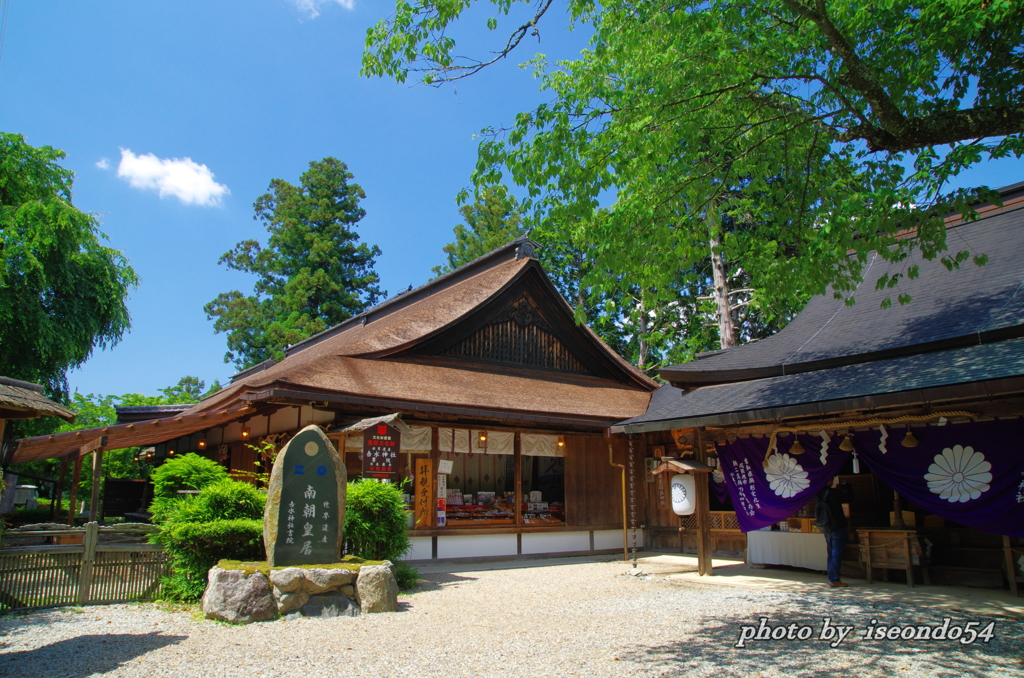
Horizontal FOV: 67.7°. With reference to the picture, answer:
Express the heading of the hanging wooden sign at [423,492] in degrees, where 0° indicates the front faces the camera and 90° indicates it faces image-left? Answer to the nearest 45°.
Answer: approximately 0°

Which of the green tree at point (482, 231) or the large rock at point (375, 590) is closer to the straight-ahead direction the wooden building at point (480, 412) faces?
the large rock

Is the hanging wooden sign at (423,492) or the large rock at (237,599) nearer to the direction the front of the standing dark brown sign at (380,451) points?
the large rock

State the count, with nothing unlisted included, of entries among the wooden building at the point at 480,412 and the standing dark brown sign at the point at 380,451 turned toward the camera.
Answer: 2

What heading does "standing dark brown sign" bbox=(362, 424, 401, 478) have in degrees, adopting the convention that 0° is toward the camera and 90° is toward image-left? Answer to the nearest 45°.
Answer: approximately 0°

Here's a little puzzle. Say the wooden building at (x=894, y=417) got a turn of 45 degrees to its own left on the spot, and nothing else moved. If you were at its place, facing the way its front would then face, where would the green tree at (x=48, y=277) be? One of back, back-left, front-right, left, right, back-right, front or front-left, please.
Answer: right

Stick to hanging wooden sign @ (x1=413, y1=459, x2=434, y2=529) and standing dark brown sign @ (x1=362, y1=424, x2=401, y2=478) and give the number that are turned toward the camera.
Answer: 2

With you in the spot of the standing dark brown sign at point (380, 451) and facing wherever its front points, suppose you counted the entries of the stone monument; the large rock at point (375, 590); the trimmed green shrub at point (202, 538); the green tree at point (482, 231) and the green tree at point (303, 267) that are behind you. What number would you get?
2

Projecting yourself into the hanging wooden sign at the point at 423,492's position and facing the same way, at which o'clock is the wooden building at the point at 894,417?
The wooden building is roughly at 10 o'clock from the hanging wooden sign.
